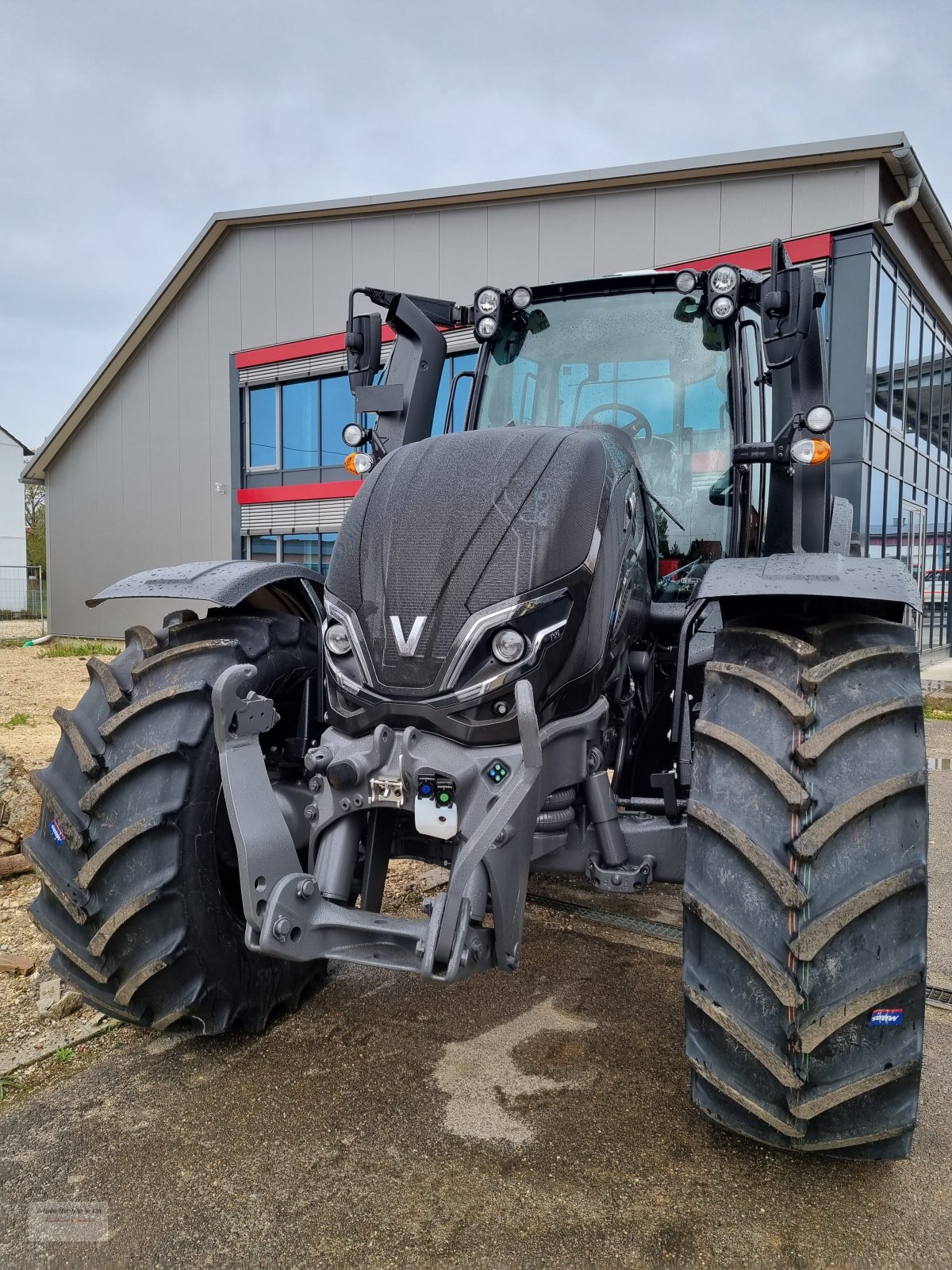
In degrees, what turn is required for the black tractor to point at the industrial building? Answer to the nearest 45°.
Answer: approximately 135° to its right

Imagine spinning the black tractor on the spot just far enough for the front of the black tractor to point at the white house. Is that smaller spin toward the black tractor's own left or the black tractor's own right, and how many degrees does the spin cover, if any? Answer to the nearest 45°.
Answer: approximately 90° to the black tractor's own right

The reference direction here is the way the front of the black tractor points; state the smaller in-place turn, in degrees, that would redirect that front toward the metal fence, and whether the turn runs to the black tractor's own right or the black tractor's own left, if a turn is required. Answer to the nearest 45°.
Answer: approximately 90° to the black tractor's own right

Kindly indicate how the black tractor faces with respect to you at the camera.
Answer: facing the viewer and to the left of the viewer

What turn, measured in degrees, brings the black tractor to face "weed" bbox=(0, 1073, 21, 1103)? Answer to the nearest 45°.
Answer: approximately 45° to its right

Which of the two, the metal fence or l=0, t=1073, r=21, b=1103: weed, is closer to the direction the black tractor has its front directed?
the weed

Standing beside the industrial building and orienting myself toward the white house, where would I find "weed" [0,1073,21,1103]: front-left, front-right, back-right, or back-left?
back-left

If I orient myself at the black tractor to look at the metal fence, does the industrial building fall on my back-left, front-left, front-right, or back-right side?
front-right
